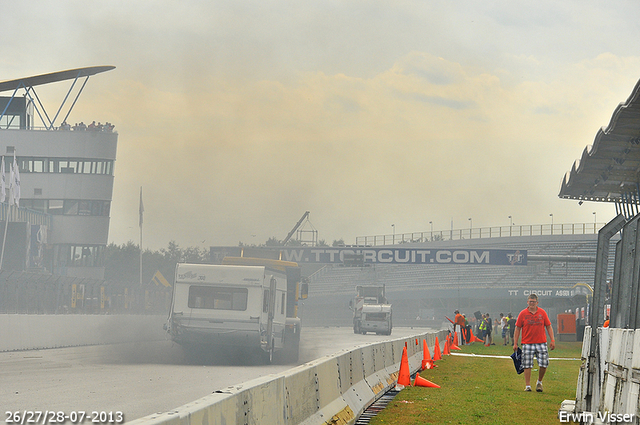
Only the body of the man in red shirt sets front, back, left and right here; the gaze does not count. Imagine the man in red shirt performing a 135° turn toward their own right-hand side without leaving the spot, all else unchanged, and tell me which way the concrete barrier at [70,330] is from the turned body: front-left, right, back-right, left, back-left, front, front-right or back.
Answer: front

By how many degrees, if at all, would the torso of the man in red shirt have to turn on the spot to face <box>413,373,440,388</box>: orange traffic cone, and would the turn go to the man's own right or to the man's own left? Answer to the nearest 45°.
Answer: approximately 135° to the man's own right

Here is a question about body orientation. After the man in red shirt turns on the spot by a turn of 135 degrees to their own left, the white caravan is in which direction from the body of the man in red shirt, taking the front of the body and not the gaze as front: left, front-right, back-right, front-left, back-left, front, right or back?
left

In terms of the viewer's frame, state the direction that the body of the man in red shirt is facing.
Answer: toward the camera

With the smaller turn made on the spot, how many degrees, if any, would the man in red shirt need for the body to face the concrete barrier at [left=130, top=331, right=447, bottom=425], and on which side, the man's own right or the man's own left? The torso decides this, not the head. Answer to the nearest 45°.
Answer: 0° — they already face it

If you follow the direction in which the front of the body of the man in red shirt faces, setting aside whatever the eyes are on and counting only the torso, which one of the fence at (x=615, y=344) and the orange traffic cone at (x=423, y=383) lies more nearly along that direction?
the fence

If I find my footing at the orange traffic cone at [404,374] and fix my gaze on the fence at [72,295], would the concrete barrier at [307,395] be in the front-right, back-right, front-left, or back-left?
back-left

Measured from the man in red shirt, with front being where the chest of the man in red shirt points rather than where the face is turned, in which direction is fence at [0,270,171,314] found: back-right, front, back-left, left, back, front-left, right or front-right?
back-right
